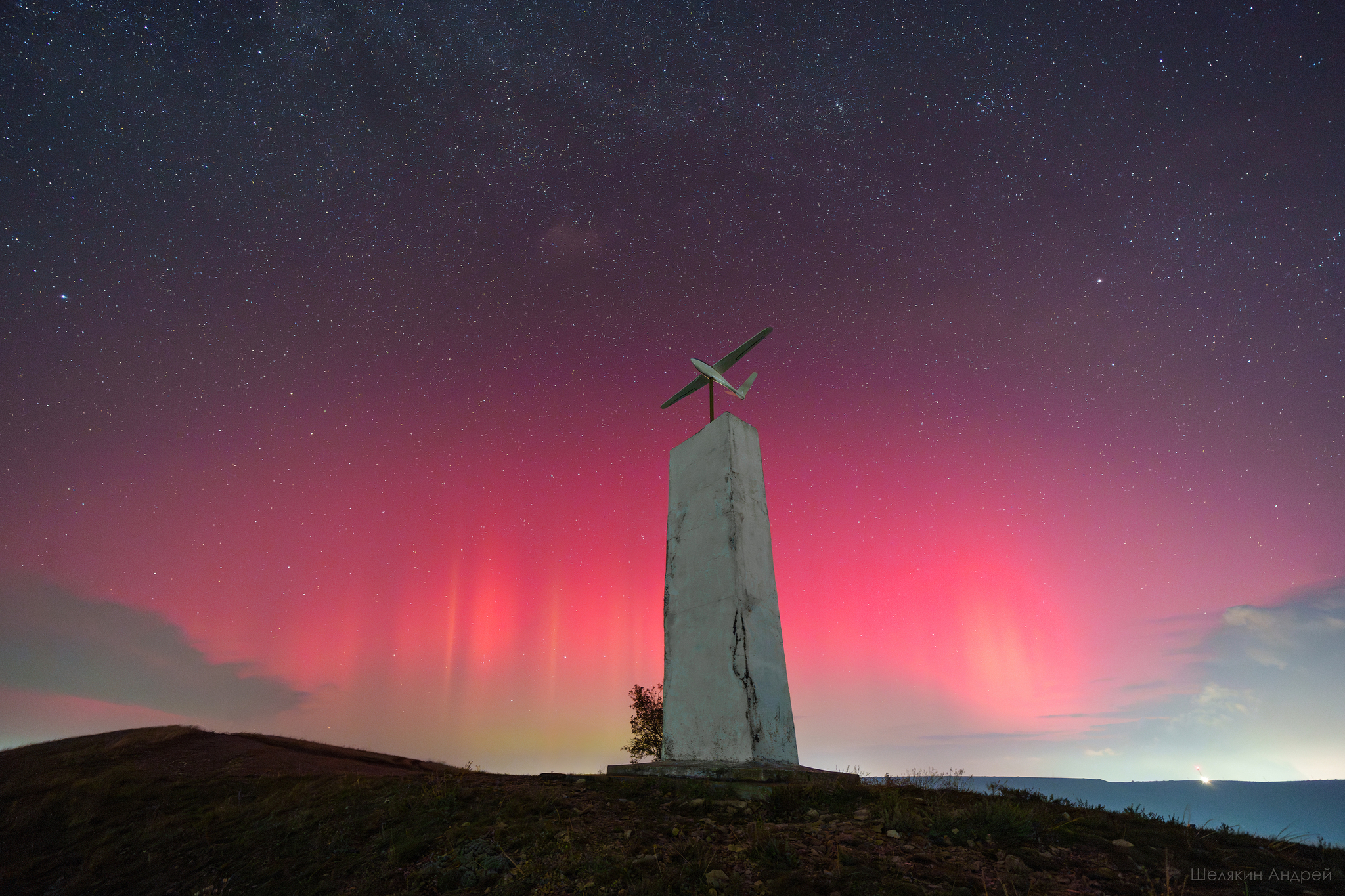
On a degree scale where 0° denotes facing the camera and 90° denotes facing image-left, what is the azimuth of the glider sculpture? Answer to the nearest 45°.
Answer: approximately 45°
